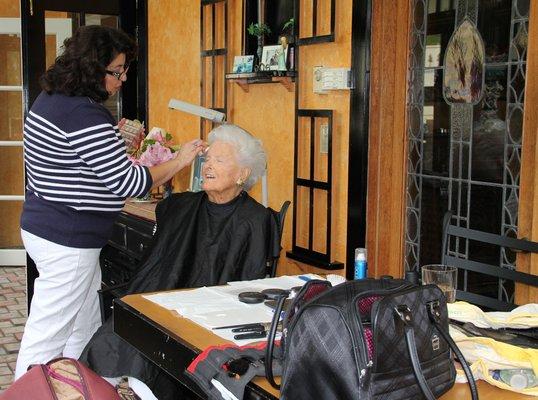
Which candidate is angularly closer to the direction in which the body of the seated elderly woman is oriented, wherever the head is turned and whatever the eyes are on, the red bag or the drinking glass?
the red bag

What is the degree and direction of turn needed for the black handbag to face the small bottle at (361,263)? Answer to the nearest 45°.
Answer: approximately 135° to its left

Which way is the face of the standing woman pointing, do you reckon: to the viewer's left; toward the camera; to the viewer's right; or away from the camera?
to the viewer's right

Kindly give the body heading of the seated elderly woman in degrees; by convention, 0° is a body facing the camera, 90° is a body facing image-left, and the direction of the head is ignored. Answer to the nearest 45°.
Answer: approximately 45°

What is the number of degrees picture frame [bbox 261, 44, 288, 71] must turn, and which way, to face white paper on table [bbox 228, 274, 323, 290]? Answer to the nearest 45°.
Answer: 0° — it already faces it

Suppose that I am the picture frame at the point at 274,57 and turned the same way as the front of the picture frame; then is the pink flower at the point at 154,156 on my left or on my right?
on my right

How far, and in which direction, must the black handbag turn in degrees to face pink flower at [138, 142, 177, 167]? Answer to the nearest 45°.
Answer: approximately 180°

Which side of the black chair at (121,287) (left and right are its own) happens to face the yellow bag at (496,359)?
left

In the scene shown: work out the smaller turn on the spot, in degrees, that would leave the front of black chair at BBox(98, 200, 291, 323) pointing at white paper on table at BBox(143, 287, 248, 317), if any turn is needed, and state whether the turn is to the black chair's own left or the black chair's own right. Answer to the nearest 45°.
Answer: approximately 45° to the black chair's own left
